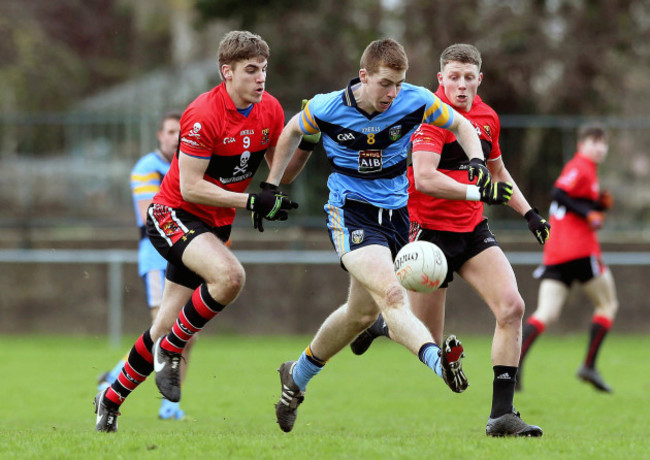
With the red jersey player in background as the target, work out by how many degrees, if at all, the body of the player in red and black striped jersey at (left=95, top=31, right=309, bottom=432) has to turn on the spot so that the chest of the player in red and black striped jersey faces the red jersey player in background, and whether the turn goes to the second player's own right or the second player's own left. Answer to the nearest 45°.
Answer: approximately 90° to the second player's own left

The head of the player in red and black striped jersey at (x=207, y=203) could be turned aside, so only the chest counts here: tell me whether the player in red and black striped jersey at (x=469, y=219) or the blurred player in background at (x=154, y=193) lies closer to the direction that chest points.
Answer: the player in red and black striped jersey

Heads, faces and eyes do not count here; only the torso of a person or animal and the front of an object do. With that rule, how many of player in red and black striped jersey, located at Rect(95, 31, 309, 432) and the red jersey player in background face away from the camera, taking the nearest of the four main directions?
0

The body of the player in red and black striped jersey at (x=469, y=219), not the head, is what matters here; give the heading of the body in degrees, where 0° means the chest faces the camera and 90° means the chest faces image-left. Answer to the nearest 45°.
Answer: approximately 315°

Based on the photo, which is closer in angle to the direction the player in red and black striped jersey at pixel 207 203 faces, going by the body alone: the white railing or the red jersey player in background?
the red jersey player in background

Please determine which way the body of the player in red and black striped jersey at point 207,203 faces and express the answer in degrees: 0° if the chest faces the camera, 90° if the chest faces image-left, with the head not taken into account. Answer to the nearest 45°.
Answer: approximately 315°

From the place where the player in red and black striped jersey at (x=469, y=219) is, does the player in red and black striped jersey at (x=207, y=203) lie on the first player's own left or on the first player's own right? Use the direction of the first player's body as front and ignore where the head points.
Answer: on the first player's own right
